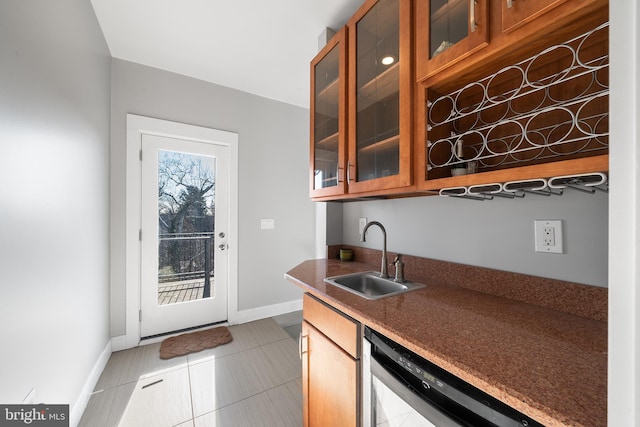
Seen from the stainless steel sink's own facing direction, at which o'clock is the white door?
The white door is roughly at 2 o'clock from the stainless steel sink.

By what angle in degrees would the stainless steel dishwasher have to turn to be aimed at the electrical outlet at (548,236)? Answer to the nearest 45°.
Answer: approximately 180°

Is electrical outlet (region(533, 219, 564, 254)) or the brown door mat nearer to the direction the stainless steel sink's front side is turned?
the brown door mat
